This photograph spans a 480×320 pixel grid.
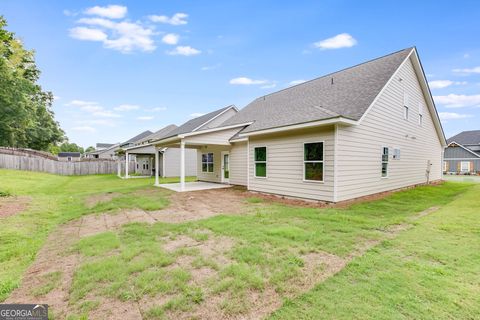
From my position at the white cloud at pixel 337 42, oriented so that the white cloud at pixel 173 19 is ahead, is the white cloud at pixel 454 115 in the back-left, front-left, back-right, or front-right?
back-right

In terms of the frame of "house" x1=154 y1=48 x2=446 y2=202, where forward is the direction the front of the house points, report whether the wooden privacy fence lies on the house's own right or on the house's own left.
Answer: on the house's own left

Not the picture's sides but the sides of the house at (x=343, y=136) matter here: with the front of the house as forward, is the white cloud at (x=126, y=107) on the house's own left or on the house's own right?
on the house's own left

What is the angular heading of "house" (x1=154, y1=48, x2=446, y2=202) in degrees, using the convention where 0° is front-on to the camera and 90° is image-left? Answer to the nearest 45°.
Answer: approximately 225°

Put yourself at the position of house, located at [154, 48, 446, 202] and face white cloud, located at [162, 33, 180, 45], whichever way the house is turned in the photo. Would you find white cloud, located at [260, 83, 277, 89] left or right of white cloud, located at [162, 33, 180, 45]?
right

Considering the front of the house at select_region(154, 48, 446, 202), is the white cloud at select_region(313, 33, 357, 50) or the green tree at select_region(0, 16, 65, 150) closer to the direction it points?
the white cloud

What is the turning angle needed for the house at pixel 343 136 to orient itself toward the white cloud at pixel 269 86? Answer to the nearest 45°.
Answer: approximately 45° to its left

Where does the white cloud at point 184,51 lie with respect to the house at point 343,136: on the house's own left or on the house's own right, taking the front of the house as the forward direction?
on the house's own left
